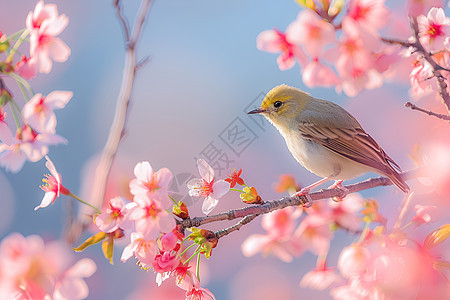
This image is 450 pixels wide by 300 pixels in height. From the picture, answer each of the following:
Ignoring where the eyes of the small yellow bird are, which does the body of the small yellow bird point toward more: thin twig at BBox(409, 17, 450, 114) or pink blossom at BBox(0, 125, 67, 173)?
the pink blossom

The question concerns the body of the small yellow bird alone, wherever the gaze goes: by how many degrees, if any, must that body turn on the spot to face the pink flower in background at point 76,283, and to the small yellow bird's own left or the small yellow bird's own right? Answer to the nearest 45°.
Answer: approximately 45° to the small yellow bird's own left

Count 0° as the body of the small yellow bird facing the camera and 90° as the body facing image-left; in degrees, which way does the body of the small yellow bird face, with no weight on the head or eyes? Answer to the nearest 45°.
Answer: approximately 90°

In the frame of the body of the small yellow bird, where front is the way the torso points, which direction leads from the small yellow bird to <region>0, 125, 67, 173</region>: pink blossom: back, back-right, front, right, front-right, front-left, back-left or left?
front-left

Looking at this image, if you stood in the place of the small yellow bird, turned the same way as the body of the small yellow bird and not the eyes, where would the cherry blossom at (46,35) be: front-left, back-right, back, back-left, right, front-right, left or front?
front-left

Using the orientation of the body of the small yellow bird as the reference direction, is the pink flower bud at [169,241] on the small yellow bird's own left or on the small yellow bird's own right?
on the small yellow bird's own left
